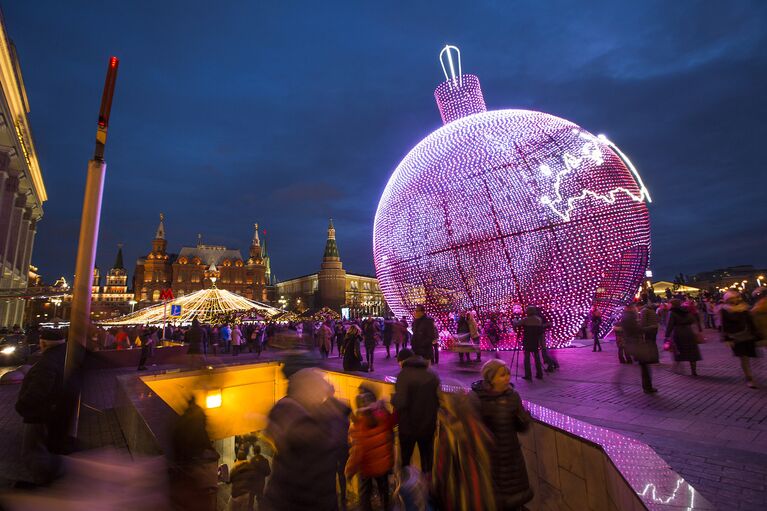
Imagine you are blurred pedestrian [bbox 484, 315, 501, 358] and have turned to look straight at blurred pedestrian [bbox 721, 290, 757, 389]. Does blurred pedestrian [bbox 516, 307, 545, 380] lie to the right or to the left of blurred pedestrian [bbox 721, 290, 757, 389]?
right

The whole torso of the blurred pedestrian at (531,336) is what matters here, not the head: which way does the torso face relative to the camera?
away from the camera

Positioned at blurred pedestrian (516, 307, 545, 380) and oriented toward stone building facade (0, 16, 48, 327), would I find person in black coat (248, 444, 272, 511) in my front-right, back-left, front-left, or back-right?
front-left

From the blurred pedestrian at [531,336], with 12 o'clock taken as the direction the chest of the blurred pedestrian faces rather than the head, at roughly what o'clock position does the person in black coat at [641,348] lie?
The person in black coat is roughly at 4 o'clock from the blurred pedestrian.

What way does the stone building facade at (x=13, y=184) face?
to the viewer's right

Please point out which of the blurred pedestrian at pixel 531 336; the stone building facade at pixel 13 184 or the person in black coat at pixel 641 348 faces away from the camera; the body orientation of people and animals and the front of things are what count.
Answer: the blurred pedestrian

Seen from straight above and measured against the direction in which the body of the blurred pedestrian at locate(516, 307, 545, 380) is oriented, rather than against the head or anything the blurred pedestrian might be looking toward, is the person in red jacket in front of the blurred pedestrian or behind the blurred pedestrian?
behind
